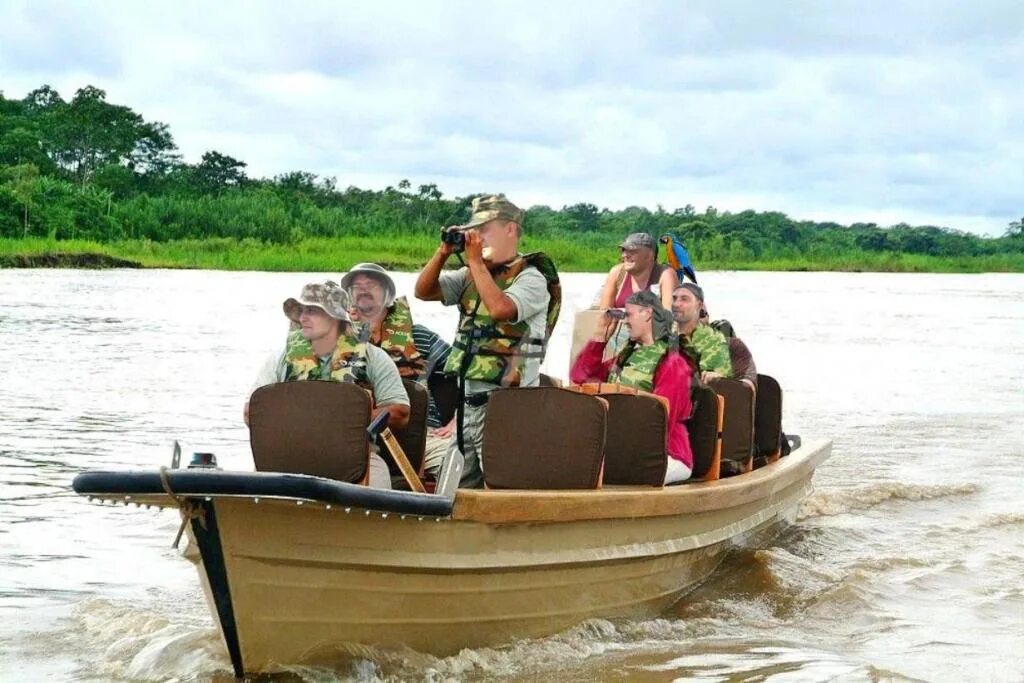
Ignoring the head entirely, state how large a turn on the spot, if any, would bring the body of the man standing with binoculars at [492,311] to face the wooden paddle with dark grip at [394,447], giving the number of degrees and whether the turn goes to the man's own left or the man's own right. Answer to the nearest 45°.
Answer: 0° — they already face it

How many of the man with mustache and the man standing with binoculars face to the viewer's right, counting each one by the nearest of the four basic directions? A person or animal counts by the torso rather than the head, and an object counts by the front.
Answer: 0

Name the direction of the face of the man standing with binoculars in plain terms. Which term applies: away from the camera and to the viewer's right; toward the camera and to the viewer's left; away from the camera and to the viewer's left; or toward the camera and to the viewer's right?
toward the camera and to the viewer's left

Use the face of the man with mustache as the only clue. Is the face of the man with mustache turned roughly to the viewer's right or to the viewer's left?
to the viewer's left

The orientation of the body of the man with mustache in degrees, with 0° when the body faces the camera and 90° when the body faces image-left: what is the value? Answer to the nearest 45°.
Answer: approximately 45°

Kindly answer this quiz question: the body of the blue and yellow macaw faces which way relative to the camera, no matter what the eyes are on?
to the viewer's left

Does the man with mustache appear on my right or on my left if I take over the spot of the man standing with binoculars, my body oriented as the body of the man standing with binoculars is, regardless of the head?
on my right

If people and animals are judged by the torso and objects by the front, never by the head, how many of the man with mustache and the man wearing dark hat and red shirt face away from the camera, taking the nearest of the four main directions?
0

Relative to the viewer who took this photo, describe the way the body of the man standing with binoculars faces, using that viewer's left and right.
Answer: facing the viewer and to the left of the viewer

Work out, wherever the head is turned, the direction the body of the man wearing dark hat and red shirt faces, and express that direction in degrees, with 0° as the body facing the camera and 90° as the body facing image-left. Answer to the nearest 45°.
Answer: approximately 45°

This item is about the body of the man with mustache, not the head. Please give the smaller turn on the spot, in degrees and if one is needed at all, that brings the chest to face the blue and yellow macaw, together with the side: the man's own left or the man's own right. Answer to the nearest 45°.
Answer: approximately 180°
